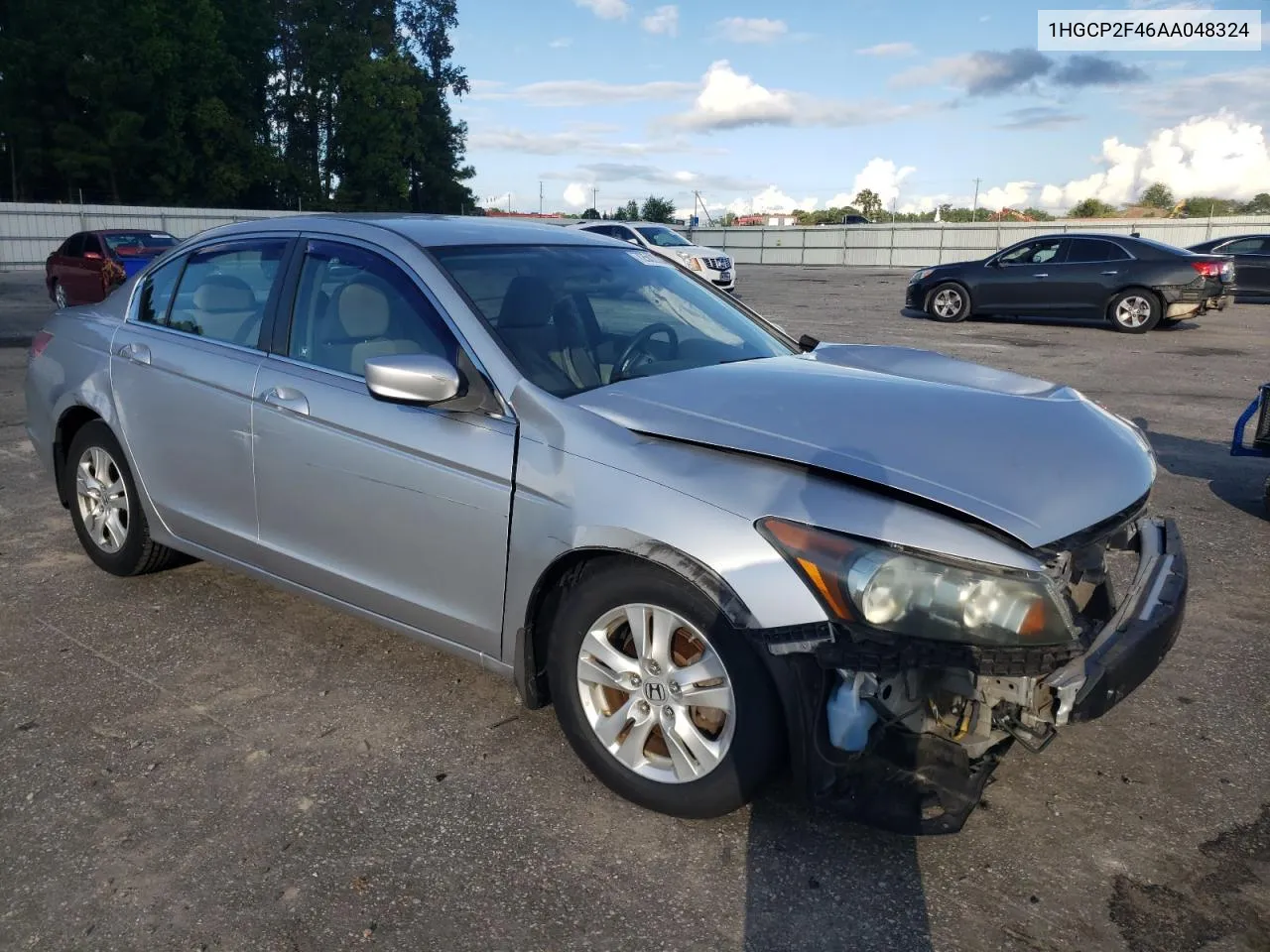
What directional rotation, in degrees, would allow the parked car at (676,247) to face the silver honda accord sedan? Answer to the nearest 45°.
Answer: approximately 45° to its right

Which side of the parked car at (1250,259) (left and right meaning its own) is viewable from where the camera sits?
left

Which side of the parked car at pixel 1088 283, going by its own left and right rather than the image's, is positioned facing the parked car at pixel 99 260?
front

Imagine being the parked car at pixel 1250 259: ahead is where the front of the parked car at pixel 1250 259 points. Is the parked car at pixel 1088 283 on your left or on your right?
on your left

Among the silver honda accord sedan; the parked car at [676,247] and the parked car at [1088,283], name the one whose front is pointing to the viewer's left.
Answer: the parked car at [1088,283]

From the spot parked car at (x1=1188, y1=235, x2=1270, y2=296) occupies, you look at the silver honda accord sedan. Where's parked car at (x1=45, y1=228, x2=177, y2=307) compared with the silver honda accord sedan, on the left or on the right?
right

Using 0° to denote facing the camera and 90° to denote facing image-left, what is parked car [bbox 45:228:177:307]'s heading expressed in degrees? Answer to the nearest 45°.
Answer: approximately 315°

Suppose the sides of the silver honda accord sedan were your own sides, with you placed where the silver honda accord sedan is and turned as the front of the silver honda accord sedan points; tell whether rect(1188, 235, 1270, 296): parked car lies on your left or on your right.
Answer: on your left

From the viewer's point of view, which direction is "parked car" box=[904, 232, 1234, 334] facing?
to the viewer's left

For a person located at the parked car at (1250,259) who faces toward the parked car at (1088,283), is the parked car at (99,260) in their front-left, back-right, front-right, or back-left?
front-right

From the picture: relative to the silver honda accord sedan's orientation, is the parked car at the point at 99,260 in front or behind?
behind

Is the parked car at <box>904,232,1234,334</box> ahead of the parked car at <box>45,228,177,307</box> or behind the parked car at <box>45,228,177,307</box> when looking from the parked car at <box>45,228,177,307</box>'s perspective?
ahead

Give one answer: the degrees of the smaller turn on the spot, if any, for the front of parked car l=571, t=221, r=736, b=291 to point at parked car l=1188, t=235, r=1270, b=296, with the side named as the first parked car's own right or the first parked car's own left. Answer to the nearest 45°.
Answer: approximately 45° to the first parked car's own left
